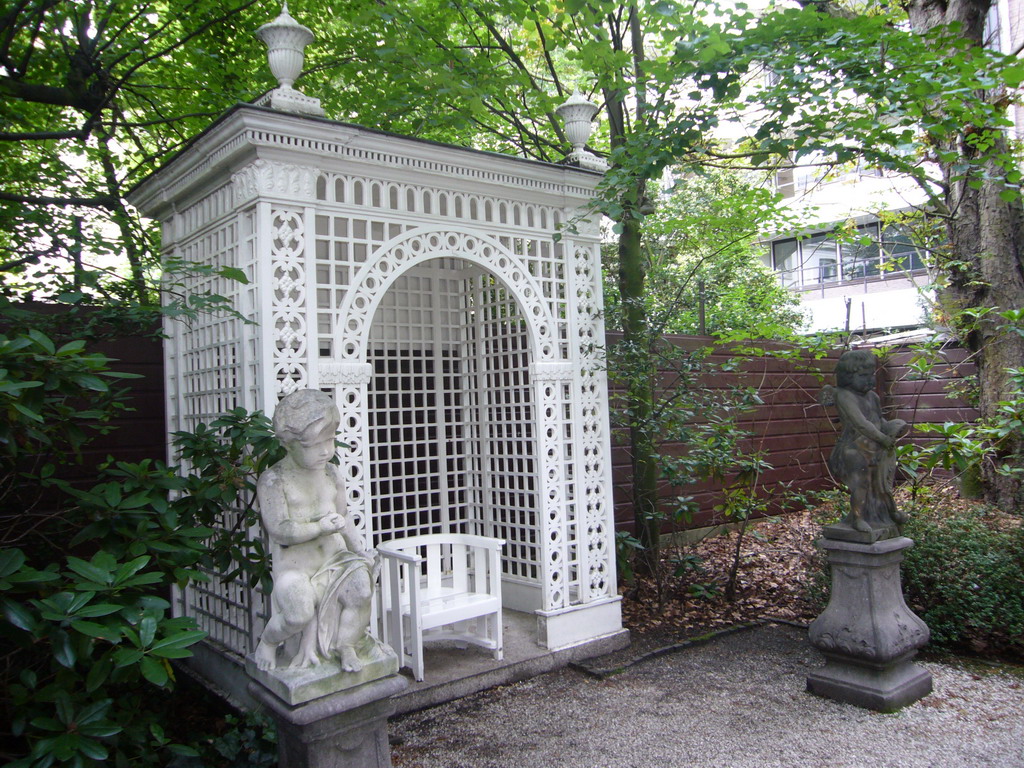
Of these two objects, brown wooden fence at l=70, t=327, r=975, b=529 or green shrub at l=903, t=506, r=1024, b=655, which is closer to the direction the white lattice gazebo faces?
the green shrub

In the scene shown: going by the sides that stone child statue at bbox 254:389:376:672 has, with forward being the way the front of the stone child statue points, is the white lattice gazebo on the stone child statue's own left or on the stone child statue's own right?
on the stone child statue's own left

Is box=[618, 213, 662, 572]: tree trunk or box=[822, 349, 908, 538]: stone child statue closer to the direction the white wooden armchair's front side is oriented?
the stone child statue

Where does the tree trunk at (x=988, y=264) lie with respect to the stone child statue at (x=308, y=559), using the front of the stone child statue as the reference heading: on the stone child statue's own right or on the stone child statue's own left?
on the stone child statue's own left

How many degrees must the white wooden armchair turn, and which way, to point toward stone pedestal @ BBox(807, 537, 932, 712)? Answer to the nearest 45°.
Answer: approximately 45° to its left

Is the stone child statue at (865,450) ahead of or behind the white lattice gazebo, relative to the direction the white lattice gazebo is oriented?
ahead

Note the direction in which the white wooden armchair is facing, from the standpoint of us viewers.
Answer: facing the viewer and to the right of the viewer

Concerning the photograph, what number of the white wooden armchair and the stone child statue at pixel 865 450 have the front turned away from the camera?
0

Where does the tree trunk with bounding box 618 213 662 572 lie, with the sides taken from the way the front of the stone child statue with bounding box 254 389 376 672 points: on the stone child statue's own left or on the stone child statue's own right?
on the stone child statue's own left
